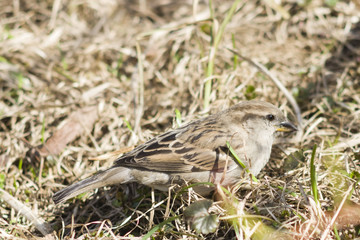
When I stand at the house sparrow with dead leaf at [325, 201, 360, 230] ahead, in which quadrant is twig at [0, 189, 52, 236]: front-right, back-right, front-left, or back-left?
back-right

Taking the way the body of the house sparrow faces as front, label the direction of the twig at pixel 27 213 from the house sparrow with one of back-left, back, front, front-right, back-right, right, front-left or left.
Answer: back

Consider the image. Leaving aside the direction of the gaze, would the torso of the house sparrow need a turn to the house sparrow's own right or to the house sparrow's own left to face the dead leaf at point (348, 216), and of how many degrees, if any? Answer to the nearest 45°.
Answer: approximately 45° to the house sparrow's own right

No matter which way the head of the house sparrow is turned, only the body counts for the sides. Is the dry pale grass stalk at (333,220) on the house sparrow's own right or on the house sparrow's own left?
on the house sparrow's own right

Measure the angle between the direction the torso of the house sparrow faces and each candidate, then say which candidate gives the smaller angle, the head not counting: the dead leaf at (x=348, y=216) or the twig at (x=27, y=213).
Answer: the dead leaf

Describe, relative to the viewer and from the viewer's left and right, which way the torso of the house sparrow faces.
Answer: facing to the right of the viewer
